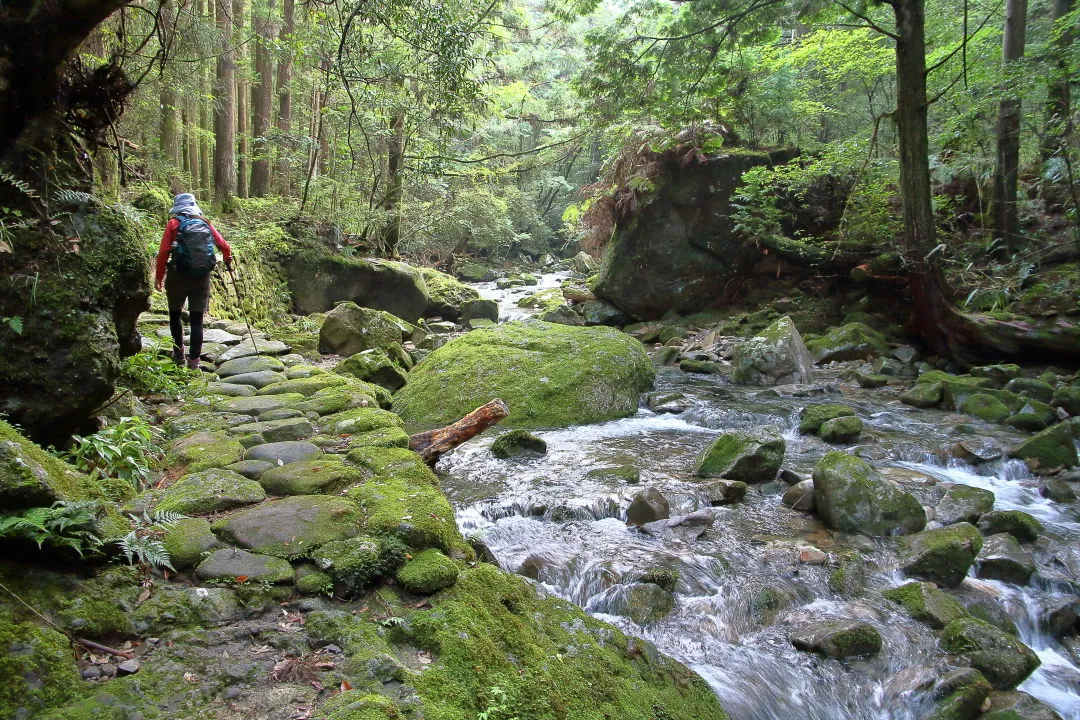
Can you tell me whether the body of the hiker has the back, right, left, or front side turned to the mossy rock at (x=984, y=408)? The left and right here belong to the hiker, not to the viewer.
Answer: right

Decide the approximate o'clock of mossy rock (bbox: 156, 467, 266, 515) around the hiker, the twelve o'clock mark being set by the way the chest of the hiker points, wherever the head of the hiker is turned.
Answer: The mossy rock is roughly at 6 o'clock from the hiker.

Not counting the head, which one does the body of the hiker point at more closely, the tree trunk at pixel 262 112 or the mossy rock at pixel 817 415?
the tree trunk

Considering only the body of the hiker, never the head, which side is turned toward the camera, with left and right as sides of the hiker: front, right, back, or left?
back

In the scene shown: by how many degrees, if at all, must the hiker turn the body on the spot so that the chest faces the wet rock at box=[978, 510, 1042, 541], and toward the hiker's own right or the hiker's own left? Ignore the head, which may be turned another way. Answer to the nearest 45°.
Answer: approximately 135° to the hiker's own right

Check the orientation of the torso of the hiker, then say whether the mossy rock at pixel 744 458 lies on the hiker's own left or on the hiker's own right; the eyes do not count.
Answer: on the hiker's own right

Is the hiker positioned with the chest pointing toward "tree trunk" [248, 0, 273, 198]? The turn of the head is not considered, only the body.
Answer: yes

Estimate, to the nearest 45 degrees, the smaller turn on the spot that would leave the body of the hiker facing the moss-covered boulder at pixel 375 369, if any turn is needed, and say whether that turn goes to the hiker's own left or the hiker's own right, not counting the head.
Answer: approximately 45° to the hiker's own right

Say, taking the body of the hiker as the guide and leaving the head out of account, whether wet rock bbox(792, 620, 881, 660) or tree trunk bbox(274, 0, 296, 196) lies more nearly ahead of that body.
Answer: the tree trunk

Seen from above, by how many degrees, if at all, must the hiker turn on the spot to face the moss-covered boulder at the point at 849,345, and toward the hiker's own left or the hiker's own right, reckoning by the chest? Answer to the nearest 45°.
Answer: approximately 90° to the hiker's own right

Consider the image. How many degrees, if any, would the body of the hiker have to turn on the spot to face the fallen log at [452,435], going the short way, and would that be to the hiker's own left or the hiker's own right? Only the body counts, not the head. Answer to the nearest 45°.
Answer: approximately 135° to the hiker's own right

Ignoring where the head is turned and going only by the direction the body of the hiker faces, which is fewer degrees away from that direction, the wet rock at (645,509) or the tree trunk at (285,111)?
the tree trunk

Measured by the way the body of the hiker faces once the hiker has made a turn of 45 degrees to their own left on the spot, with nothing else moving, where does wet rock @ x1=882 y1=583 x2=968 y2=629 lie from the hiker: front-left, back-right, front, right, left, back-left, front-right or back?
back

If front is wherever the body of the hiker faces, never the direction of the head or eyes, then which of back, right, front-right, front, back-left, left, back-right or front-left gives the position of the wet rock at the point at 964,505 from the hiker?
back-right

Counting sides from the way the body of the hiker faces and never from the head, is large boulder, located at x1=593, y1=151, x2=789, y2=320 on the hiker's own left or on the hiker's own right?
on the hiker's own right

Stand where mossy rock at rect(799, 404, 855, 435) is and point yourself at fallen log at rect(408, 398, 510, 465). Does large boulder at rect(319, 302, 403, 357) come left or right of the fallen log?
right

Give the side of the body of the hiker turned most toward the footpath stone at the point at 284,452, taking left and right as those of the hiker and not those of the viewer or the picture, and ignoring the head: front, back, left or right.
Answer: back
